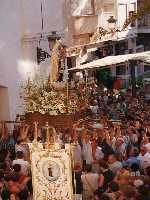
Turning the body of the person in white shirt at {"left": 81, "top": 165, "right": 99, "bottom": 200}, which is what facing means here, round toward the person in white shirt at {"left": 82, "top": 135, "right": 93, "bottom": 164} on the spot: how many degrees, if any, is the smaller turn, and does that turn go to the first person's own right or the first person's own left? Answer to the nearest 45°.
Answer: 0° — they already face them

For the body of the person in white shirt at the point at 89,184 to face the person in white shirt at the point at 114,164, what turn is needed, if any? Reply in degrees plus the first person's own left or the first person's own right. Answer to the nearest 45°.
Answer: approximately 45° to the first person's own right

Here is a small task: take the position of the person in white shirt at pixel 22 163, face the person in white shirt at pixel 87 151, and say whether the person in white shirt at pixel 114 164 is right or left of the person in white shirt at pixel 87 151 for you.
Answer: right

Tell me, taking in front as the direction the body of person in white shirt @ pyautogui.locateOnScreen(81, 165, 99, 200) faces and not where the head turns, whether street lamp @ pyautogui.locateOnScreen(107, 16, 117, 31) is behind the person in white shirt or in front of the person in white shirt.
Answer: in front

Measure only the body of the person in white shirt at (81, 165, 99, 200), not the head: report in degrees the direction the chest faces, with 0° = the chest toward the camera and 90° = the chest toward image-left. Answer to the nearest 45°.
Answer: approximately 180°

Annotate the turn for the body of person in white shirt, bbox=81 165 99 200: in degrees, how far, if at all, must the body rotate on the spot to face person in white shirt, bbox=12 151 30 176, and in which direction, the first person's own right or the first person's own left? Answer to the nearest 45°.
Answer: approximately 45° to the first person's own left

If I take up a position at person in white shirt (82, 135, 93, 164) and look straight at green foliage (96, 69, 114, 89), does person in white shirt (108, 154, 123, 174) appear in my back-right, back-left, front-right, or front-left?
back-right

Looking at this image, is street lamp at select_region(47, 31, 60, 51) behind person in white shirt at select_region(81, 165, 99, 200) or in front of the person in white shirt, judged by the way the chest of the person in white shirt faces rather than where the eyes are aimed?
in front

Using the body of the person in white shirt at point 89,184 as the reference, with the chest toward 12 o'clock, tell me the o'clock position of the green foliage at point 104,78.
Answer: The green foliage is roughly at 12 o'clock from the person in white shirt.

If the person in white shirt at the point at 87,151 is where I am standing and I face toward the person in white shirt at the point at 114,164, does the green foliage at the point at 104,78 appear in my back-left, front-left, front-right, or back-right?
back-left
